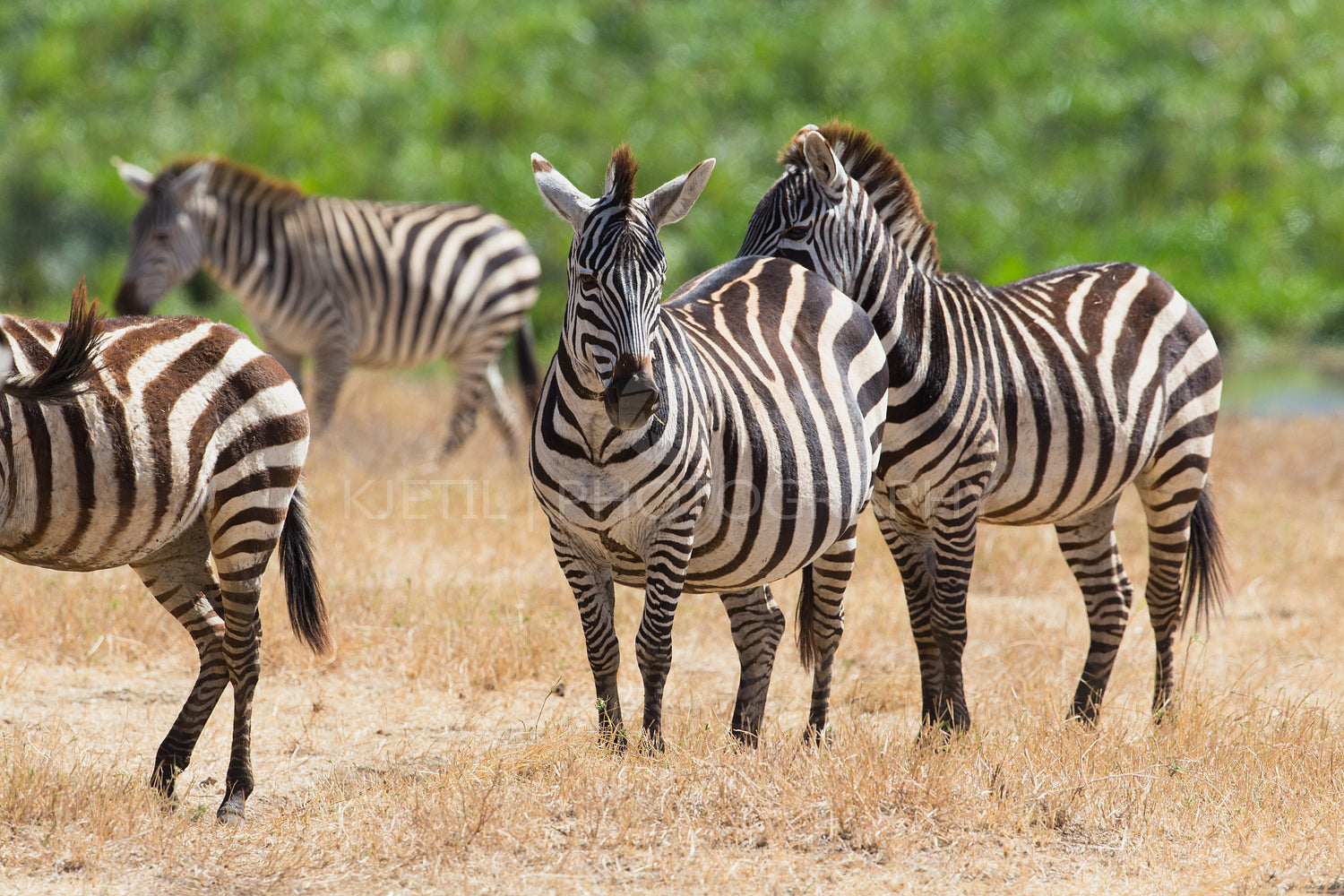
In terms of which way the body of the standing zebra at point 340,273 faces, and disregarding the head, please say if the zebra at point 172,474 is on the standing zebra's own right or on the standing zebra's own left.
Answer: on the standing zebra's own left

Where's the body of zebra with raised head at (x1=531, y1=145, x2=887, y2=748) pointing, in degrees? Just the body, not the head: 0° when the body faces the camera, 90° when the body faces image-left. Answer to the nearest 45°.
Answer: approximately 45°

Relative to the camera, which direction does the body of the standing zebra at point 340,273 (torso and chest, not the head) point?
to the viewer's left

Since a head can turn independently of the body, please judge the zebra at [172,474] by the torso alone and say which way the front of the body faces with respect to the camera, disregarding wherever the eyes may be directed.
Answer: to the viewer's left

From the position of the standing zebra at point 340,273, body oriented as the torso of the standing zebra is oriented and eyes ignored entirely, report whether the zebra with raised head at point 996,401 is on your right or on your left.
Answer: on your left

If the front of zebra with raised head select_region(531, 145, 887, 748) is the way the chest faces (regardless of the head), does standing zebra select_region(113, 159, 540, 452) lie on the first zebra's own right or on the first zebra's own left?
on the first zebra's own right

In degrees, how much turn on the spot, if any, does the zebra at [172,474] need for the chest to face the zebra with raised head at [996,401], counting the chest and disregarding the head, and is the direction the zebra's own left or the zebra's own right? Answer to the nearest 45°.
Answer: approximately 180°

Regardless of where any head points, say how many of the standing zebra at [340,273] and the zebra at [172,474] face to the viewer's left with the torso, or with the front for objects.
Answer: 2

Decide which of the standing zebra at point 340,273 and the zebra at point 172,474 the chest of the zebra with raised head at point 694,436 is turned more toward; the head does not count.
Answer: the zebra

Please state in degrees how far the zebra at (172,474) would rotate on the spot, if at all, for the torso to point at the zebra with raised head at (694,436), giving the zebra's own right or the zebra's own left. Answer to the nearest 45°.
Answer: approximately 180°
